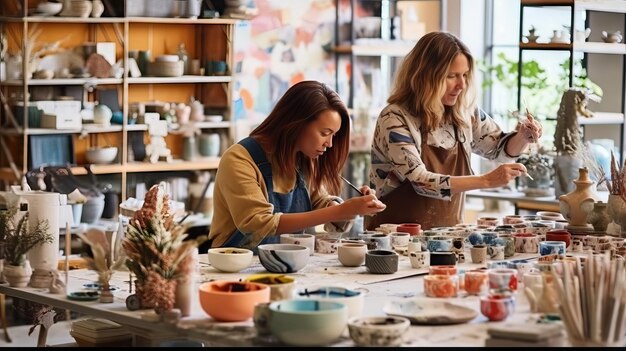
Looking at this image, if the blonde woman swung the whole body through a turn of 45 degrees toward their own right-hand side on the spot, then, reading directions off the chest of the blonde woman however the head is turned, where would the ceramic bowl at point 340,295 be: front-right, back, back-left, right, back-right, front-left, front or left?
front

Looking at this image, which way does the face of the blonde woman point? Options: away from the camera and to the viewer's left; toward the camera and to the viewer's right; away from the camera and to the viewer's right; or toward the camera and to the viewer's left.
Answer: toward the camera and to the viewer's right

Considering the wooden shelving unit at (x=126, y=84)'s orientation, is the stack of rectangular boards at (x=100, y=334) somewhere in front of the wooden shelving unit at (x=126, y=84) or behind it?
in front

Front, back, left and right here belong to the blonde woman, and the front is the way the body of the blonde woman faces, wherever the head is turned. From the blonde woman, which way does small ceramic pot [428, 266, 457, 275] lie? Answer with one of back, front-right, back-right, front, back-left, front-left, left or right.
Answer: front-right

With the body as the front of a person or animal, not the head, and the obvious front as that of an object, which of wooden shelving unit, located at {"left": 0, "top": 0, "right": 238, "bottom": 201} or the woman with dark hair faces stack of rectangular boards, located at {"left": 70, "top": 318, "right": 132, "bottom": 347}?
the wooden shelving unit

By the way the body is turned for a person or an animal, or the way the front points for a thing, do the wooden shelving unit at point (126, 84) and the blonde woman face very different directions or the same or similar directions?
same or similar directions

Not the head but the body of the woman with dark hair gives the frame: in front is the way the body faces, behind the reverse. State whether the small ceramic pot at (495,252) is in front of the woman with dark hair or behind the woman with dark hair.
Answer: in front

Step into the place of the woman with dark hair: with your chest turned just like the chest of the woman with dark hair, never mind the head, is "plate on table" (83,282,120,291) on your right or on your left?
on your right

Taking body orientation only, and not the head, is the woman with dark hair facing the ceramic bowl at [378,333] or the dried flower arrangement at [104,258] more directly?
the ceramic bowl

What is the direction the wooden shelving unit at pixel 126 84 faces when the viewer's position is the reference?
facing the viewer

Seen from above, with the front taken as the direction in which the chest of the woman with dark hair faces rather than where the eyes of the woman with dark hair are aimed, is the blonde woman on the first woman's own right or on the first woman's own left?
on the first woman's own left

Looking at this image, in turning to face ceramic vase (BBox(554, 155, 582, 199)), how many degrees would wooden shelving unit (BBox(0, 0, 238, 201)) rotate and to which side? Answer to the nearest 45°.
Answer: approximately 45° to its left

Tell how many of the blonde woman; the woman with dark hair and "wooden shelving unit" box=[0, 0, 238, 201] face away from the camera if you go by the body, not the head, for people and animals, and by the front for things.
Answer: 0

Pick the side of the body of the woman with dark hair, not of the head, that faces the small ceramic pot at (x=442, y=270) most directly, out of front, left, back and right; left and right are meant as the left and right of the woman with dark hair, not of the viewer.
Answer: front

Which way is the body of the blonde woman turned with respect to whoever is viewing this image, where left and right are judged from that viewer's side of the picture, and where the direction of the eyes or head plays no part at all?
facing the viewer and to the right of the viewer

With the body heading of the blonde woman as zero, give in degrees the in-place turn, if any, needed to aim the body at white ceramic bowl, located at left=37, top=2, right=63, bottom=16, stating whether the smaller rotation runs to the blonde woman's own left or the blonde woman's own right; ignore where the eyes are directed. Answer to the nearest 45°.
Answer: approximately 180°

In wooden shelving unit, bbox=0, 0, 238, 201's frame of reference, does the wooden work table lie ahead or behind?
ahead

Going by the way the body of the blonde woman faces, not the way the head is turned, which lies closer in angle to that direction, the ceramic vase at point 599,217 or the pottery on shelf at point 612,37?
the ceramic vase
